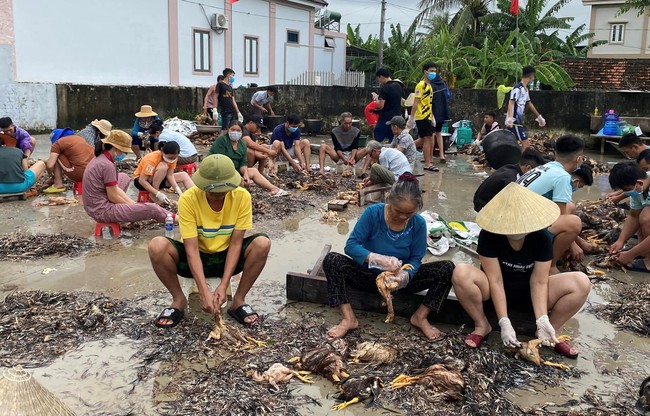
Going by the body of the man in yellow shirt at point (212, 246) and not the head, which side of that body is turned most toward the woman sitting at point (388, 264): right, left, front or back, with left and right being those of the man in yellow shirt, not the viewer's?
left

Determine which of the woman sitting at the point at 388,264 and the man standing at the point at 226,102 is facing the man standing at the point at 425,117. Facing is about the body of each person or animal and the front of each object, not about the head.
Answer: the man standing at the point at 226,102

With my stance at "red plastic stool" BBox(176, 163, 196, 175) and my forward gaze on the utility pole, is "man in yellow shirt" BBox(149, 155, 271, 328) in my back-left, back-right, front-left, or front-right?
back-right

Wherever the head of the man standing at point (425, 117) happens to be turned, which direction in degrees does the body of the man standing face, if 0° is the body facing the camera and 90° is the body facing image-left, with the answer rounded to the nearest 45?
approximately 315°

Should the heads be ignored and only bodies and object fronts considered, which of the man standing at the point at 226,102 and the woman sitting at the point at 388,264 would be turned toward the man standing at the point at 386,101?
the man standing at the point at 226,102

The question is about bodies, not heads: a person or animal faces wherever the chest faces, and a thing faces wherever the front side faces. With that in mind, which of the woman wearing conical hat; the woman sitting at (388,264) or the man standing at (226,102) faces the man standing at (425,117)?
the man standing at (226,102)

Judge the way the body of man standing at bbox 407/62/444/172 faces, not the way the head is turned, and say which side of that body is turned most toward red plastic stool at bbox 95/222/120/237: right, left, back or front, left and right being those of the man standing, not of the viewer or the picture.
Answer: right

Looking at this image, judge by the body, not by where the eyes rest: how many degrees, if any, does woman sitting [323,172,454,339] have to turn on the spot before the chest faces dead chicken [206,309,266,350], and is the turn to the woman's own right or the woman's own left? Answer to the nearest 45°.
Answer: approximately 45° to the woman's own right

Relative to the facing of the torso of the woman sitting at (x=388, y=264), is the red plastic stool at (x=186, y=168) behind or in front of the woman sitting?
behind

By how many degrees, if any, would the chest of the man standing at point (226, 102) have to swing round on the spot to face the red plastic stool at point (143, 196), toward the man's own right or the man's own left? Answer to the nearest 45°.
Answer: approximately 45° to the man's own right

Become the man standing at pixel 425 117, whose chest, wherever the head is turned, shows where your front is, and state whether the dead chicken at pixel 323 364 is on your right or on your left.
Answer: on your right
